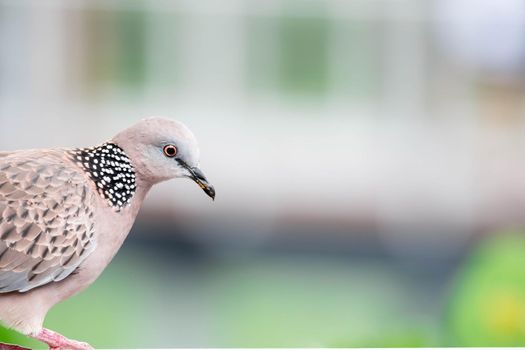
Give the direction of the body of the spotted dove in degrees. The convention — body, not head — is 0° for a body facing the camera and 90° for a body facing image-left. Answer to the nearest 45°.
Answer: approximately 270°
